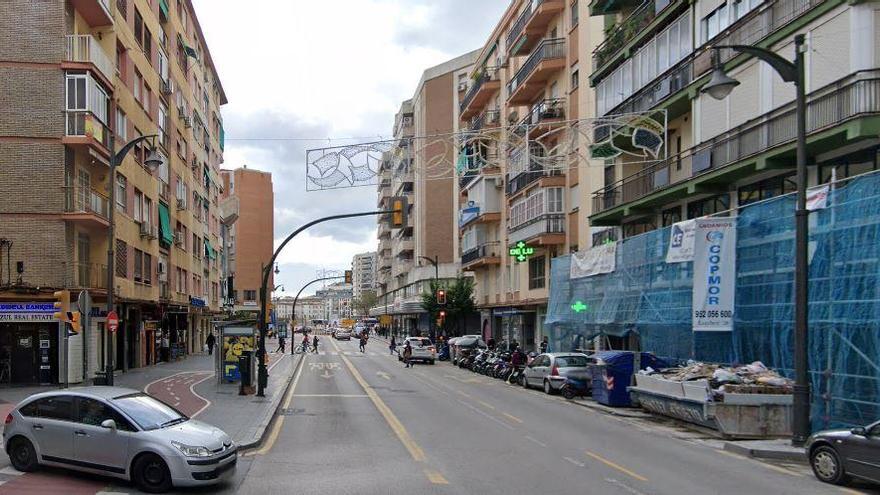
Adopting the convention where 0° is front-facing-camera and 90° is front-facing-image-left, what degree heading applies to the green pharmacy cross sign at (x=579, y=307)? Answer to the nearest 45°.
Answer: approximately 0°

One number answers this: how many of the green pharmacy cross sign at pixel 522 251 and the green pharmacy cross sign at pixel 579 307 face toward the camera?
2

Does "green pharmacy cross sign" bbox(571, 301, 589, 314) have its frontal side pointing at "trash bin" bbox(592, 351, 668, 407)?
yes

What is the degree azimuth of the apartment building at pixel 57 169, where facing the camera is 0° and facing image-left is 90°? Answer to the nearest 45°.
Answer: approximately 315°

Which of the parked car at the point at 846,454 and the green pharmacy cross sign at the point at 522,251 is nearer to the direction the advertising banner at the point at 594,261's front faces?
the parked car

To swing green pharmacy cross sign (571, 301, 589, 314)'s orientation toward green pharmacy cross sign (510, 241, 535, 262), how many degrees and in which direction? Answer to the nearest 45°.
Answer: approximately 180°
